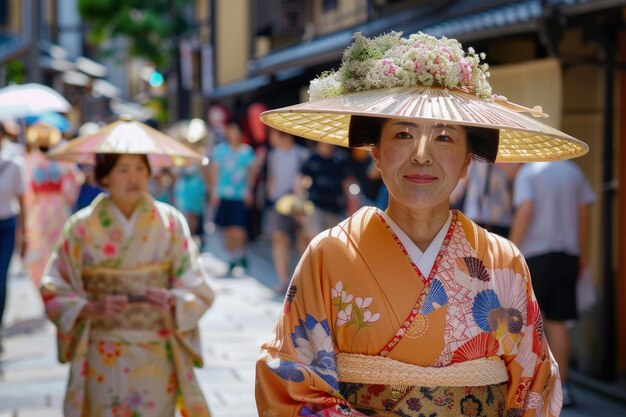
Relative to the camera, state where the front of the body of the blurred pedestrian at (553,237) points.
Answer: away from the camera

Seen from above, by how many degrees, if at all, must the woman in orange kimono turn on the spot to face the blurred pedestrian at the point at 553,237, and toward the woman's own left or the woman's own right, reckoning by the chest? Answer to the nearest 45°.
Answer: approximately 180°

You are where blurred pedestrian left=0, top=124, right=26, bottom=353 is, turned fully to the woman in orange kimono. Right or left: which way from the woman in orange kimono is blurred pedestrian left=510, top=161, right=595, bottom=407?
left

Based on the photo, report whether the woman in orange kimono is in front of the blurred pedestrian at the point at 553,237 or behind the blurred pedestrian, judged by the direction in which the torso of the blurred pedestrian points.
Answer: behind

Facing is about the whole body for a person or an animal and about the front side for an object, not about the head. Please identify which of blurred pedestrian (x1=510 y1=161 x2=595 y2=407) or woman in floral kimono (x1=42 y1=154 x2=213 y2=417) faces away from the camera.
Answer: the blurred pedestrian

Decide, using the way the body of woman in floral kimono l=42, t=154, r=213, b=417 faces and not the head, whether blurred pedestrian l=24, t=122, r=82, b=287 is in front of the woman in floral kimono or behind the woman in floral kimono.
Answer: behind
